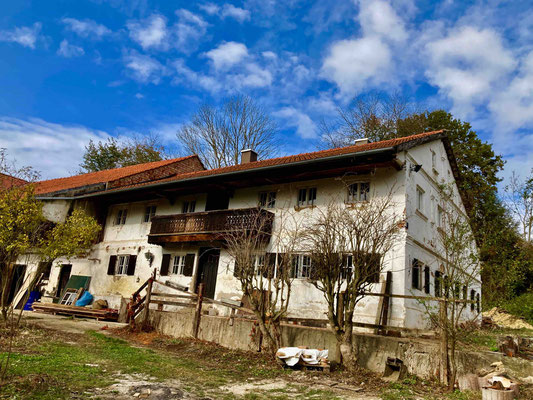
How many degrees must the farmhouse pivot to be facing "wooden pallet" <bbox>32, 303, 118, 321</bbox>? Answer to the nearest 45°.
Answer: approximately 45° to its right

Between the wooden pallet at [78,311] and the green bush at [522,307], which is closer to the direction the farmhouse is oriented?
the wooden pallet

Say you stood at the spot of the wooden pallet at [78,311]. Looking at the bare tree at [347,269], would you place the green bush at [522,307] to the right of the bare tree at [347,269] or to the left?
left

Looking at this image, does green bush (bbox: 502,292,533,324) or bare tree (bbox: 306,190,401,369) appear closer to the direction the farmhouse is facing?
the bare tree

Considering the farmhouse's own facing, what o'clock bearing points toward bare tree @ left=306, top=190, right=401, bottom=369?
The bare tree is roughly at 10 o'clock from the farmhouse.

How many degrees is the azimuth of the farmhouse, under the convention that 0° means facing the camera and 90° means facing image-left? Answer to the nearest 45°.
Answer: approximately 45°

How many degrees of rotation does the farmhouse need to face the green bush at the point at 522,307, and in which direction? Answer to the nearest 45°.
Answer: approximately 135° to its left
